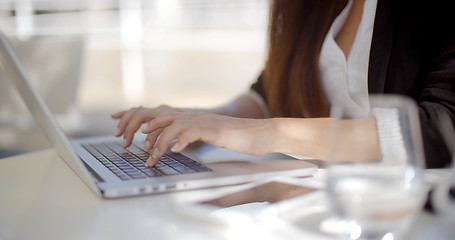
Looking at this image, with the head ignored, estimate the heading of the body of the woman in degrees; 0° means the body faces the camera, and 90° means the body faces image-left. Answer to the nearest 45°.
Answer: approximately 45°

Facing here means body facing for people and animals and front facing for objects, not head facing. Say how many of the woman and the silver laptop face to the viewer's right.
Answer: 1

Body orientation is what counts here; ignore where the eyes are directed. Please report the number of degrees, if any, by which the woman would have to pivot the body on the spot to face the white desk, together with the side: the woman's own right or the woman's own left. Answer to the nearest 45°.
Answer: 0° — they already face it

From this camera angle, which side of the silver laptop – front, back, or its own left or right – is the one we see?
right
